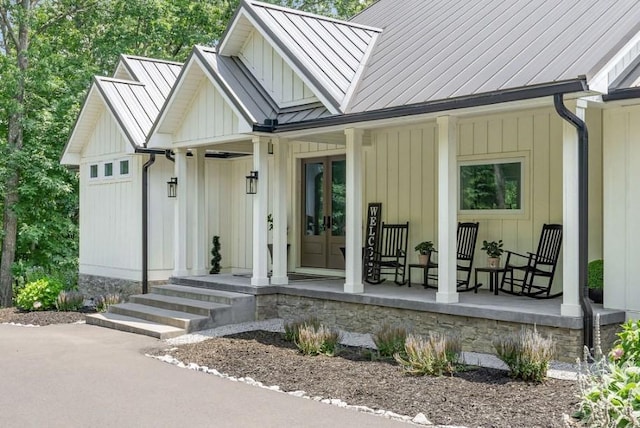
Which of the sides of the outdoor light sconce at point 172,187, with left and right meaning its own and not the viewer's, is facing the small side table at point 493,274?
left

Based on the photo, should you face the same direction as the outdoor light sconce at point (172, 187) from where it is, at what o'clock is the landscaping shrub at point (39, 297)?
The landscaping shrub is roughly at 2 o'clock from the outdoor light sconce.

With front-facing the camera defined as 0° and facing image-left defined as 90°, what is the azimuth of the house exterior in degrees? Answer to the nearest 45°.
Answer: approximately 45°

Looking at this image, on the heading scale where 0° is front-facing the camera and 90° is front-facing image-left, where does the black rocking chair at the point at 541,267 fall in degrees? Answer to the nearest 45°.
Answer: approximately 45°

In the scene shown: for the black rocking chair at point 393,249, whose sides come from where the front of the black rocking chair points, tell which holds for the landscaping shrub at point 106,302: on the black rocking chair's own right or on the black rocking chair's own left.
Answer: on the black rocking chair's own right

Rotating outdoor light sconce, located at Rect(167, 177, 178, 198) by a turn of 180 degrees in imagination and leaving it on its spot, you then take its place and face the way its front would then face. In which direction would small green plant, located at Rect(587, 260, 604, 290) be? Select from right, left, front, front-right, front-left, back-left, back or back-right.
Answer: right

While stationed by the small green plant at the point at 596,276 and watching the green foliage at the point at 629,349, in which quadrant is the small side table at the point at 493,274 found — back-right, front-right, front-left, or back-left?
back-right

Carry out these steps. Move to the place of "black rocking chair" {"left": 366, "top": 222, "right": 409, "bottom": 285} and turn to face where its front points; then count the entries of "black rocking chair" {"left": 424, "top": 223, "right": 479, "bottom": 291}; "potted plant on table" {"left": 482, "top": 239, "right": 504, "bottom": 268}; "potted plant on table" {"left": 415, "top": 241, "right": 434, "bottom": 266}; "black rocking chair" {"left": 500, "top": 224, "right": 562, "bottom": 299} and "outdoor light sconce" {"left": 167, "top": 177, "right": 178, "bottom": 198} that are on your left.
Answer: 4

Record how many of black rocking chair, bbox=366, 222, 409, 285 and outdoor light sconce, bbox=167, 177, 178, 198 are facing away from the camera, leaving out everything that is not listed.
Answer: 0

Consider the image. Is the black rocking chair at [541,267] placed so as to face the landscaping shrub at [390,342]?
yes
